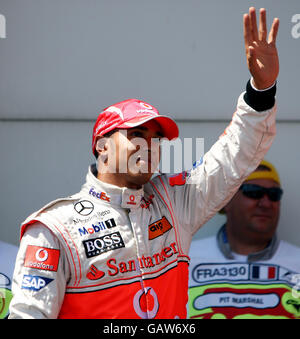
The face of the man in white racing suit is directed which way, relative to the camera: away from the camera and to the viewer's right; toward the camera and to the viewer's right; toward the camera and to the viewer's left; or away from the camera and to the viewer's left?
toward the camera and to the viewer's right

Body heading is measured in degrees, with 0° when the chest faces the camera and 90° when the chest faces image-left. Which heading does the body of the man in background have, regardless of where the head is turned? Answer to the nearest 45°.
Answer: approximately 0°

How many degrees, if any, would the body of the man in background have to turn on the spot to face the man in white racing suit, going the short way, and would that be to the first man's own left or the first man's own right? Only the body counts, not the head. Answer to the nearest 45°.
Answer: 0° — they already face them

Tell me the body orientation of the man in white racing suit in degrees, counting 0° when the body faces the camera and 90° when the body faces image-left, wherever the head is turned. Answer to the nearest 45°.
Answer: approximately 315°

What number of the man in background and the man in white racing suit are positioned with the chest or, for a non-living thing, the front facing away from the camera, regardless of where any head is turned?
0

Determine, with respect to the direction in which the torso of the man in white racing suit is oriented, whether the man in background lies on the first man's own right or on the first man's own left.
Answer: on the first man's own left
